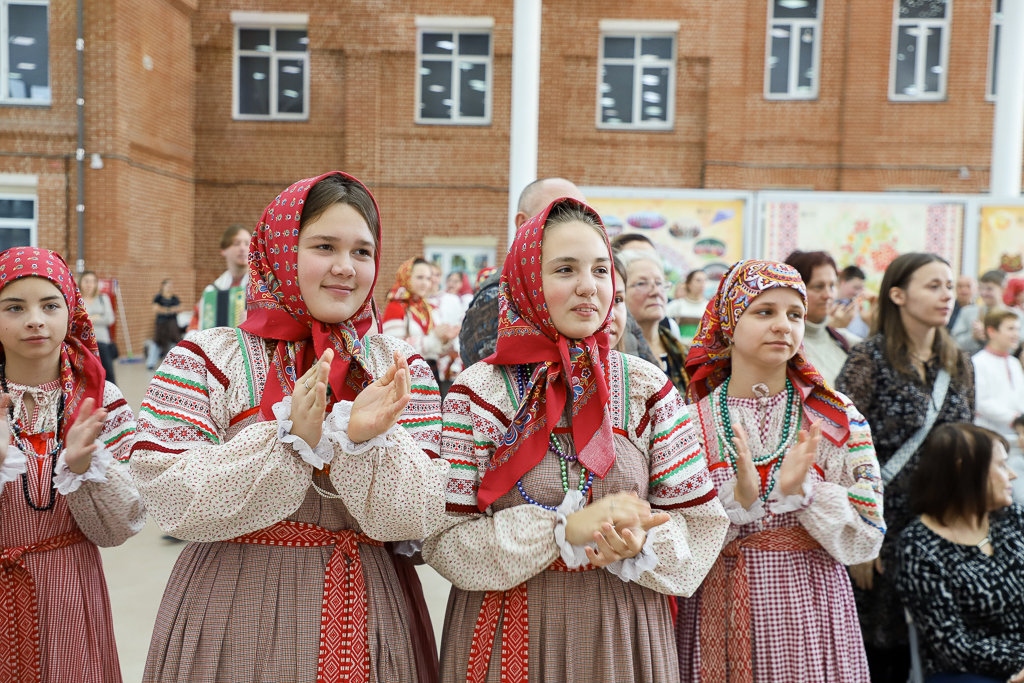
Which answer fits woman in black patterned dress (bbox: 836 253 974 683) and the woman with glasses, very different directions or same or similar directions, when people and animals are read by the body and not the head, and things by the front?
same or similar directions

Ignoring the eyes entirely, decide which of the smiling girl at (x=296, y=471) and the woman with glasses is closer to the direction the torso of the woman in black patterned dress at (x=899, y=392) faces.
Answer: the smiling girl

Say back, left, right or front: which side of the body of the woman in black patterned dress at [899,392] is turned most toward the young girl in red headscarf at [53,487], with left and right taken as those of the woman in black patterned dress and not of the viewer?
right

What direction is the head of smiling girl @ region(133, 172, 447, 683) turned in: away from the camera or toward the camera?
toward the camera

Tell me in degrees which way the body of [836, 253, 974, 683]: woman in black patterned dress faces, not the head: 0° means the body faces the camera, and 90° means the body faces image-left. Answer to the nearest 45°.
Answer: approximately 315°

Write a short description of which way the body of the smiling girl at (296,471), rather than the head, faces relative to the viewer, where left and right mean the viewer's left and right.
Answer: facing the viewer and to the right of the viewer

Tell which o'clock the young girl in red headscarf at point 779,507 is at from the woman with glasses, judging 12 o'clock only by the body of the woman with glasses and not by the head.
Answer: The young girl in red headscarf is roughly at 1 o'clock from the woman with glasses.

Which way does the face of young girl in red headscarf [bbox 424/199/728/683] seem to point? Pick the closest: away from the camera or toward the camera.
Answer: toward the camera

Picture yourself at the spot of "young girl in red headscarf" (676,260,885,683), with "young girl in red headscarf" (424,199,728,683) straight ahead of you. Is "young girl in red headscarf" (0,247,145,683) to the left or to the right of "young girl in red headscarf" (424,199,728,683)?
right

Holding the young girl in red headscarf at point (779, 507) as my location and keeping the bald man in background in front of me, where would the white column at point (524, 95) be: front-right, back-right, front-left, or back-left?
front-right
